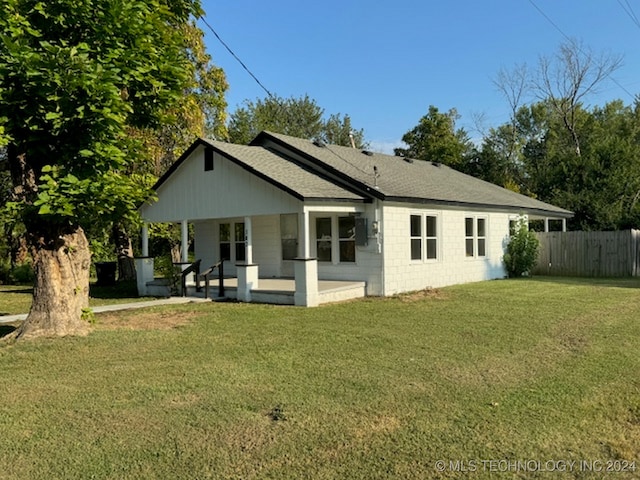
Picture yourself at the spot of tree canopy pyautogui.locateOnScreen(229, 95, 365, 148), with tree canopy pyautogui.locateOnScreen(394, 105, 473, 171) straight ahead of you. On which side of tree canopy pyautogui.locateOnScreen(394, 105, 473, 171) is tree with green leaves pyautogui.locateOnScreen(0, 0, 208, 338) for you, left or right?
right

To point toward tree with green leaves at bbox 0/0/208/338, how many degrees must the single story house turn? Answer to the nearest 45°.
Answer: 0° — it already faces it

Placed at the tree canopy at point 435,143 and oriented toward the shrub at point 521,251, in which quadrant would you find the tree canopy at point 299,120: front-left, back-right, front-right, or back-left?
back-right

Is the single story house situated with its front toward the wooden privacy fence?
no

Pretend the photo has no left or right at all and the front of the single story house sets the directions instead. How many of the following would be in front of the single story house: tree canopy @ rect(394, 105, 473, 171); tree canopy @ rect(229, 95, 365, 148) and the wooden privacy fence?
0

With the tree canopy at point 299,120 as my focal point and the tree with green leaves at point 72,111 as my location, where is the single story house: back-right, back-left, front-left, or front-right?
front-right

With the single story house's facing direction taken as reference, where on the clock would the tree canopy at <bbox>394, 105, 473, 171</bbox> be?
The tree canopy is roughly at 5 o'clock from the single story house.

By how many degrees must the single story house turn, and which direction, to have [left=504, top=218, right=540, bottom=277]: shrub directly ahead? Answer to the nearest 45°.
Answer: approximately 180°

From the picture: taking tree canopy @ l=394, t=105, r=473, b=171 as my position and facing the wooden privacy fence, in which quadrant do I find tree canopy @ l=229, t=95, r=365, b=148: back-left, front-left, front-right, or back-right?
back-right

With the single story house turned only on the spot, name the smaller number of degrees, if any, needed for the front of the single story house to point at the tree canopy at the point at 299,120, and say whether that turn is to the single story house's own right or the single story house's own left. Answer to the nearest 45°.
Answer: approximately 135° to the single story house's own right

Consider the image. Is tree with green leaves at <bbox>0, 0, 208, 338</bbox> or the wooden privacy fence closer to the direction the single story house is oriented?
the tree with green leaves

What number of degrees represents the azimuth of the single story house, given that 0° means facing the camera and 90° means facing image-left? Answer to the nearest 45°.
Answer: approximately 45°

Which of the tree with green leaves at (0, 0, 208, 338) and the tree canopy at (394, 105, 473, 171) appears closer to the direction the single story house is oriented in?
the tree with green leaves

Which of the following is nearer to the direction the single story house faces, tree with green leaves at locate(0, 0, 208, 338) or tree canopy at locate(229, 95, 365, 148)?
the tree with green leaves
